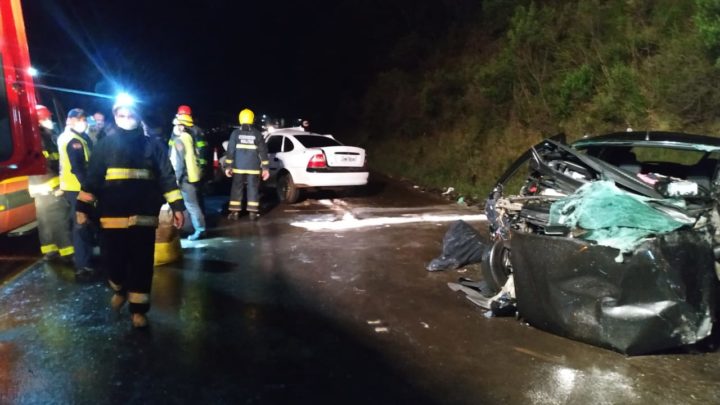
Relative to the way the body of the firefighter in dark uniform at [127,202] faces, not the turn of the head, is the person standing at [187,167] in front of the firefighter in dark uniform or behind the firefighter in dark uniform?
behind

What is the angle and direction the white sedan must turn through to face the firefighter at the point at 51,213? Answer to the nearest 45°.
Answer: approximately 90° to its left

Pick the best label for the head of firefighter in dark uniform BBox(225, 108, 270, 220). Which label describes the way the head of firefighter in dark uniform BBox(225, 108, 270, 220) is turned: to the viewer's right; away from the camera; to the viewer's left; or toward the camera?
away from the camera

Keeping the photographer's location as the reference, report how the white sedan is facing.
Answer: facing away from the viewer and to the left of the viewer

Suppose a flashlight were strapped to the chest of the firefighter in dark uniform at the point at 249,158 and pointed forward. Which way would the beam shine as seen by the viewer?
away from the camera

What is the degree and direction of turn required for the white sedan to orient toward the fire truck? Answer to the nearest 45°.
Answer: approximately 90° to its left

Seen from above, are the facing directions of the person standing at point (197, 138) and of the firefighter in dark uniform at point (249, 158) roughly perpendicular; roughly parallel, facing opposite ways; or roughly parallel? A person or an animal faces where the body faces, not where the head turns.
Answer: roughly perpendicular

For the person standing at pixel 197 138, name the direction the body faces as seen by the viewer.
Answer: to the viewer's left

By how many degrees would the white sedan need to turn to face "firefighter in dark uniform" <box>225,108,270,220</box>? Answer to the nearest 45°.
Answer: approximately 90° to its left
